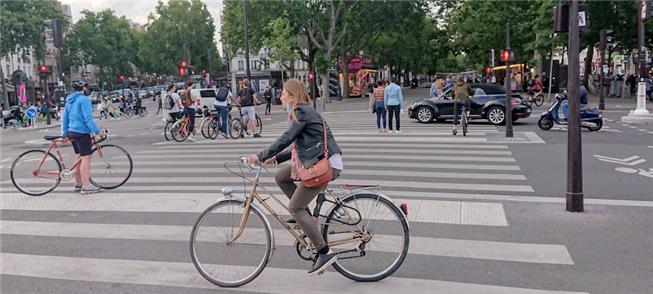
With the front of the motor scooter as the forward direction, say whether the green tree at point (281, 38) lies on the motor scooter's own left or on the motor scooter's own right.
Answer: on the motor scooter's own right

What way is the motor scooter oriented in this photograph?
to the viewer's left

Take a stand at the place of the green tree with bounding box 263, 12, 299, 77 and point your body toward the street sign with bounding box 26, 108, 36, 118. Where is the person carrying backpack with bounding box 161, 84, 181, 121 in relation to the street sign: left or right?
left

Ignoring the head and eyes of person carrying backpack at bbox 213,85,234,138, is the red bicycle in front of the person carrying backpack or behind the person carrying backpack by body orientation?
behind

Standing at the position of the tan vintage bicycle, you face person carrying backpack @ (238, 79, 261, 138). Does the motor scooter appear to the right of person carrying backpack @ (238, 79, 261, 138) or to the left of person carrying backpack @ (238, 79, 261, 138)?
right
